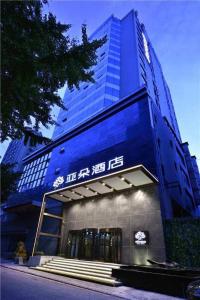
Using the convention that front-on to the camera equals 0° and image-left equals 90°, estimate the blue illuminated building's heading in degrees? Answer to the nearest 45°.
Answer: approximately 45°
